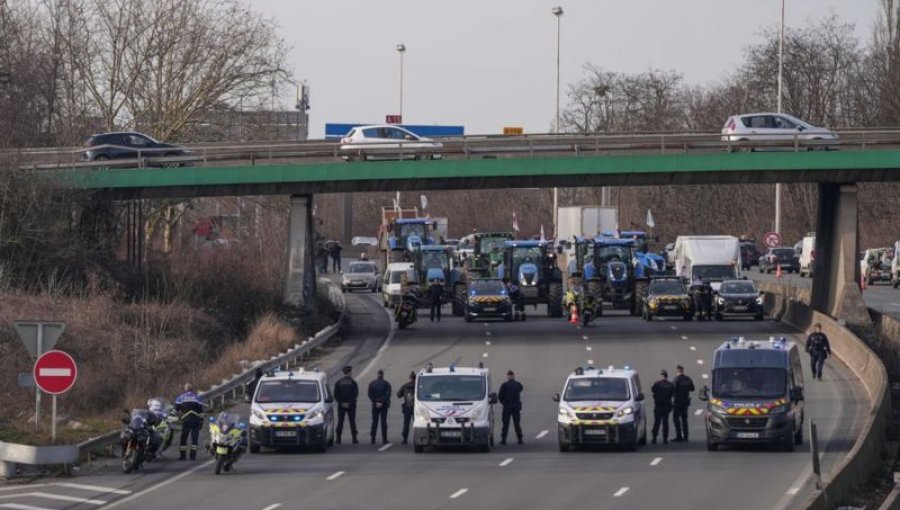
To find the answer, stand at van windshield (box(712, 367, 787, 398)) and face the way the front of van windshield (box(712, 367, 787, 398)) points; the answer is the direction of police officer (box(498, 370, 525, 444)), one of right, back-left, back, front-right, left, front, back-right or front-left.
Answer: right

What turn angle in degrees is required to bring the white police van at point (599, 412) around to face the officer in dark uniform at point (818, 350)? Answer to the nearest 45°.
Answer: approximately 135° to its left

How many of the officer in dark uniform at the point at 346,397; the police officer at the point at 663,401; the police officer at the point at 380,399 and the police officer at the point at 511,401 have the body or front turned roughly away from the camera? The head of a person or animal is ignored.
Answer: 4

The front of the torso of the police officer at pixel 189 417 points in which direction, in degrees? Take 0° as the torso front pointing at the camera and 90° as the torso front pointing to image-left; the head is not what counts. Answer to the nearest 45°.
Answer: approximately 180°

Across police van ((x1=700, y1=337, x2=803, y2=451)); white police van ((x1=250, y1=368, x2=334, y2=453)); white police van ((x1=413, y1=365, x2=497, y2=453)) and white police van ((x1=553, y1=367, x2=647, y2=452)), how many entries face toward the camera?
4

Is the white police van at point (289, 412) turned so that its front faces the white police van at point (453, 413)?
no

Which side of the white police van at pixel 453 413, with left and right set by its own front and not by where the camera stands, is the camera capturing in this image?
front

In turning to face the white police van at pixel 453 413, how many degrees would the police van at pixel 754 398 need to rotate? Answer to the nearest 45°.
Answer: approximately 90° to its right

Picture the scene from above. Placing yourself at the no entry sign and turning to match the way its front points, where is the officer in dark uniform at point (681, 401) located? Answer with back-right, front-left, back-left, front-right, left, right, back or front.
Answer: left

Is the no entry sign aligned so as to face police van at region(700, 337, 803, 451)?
no

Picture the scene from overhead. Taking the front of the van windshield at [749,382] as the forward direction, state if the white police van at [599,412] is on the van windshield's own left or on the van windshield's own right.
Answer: on the van windshield's own right

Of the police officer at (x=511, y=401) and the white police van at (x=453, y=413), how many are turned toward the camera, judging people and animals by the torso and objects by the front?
1

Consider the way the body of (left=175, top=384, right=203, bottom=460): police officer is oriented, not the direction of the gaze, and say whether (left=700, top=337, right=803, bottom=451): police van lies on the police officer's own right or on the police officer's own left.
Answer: on the police officer's own right

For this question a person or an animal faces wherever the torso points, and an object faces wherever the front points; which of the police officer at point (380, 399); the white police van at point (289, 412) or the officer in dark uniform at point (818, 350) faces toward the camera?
the white police van

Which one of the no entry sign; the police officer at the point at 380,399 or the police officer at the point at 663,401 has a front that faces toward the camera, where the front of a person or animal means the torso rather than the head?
the no entry sign
